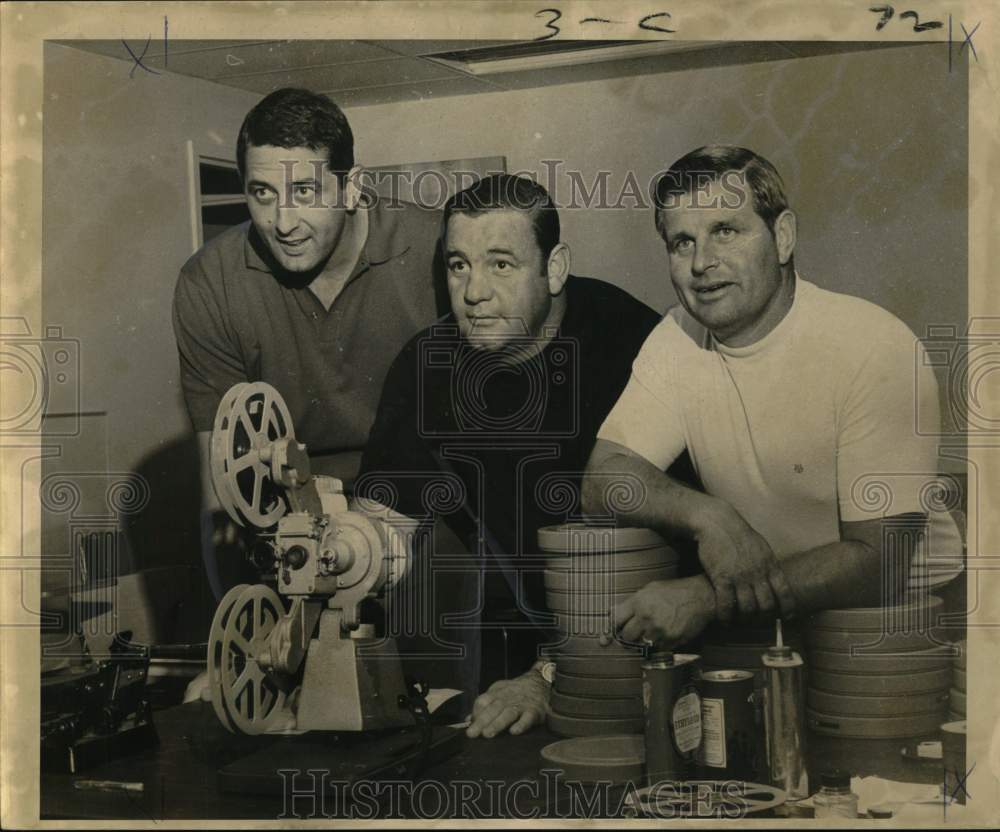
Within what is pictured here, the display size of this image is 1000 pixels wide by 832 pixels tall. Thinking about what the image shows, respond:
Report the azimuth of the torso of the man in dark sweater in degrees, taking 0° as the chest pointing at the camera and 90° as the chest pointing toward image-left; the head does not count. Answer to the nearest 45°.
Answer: approximately 45°

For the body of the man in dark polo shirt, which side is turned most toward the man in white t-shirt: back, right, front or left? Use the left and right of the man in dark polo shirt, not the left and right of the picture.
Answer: left

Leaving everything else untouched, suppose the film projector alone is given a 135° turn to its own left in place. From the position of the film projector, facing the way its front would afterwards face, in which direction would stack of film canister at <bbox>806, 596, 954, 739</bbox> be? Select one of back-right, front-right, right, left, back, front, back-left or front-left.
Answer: front
